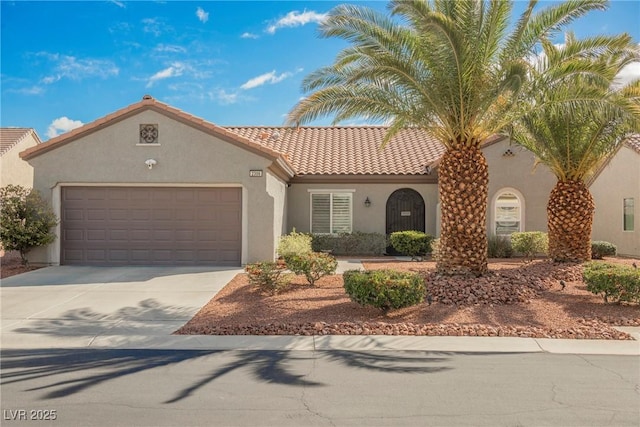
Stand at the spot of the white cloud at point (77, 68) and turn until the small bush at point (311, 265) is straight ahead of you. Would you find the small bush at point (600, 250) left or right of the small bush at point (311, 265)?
left

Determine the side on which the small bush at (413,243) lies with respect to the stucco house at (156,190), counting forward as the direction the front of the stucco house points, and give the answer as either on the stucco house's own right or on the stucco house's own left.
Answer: on the stucco house's own left

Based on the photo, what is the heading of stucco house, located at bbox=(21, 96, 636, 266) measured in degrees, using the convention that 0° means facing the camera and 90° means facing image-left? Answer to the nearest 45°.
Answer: approximately 0°

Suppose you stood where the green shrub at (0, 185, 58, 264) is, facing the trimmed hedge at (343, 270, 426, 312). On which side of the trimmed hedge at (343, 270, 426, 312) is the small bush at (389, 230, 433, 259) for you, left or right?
left

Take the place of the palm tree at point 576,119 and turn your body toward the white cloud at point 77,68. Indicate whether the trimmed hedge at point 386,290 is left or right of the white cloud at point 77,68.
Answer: left

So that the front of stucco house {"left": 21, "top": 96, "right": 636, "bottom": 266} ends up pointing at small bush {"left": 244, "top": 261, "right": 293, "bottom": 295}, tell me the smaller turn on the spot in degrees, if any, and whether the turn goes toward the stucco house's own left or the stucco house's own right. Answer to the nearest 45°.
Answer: approximately 45° to the stucco house's own left

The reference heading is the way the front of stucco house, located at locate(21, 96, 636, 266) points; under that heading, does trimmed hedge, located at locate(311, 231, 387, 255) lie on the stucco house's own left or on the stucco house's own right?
on the stucco house's own left

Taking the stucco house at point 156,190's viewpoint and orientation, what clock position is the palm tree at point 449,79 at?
The palm tree is roughly at 10 o'clock from the stucco house.

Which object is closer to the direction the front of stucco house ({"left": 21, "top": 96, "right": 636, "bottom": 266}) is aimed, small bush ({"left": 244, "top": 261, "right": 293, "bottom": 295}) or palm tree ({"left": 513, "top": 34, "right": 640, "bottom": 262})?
the small bush
